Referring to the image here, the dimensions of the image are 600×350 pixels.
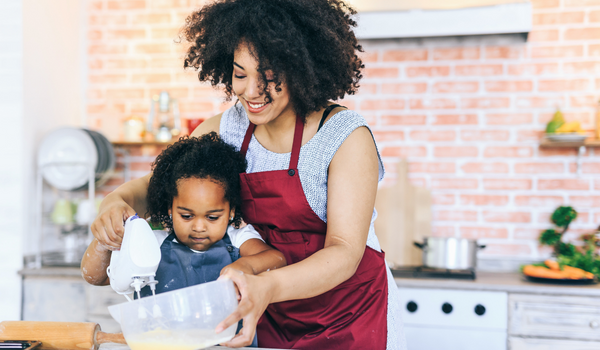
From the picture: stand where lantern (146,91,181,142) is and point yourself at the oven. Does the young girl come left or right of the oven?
right

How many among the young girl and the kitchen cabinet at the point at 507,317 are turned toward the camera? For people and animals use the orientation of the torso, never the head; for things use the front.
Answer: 2

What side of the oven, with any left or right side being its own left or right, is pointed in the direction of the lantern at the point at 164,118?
right

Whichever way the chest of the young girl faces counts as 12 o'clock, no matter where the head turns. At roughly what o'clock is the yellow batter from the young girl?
The yellow batter is roughly at 12 o'clock from the young girl.

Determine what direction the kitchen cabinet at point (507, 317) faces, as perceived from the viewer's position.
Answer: facing the viewer

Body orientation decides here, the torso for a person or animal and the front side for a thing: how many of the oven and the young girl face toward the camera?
2

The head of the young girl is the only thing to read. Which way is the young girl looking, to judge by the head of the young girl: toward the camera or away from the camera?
toward the camera

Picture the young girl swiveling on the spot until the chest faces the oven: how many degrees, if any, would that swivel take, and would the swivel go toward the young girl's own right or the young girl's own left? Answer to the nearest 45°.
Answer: approximately 135° to the young girl's own left

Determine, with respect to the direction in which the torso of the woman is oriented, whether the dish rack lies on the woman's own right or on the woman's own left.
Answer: on the woman's own right

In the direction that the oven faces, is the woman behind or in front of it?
in front

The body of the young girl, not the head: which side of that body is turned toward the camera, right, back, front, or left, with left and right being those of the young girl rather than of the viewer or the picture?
front

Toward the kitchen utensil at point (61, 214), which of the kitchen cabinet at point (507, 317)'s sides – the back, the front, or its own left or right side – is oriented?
right

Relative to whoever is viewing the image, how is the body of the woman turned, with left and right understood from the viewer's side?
facing the viewer and to the left of the viewer

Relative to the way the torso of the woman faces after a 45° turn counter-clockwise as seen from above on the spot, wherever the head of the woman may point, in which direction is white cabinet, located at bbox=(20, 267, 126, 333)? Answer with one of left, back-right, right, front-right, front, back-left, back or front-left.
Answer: back-right

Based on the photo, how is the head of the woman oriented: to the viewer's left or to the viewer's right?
to the viewer's left
